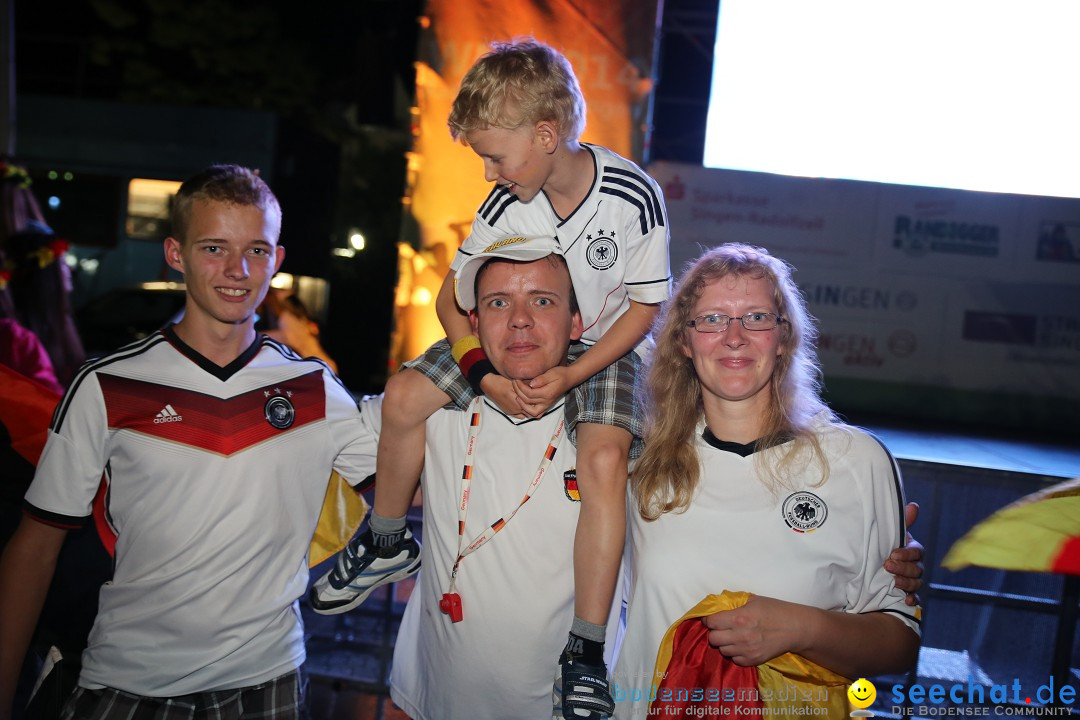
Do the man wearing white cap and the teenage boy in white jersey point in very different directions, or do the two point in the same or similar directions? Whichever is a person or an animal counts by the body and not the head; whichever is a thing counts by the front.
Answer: same or similar directions

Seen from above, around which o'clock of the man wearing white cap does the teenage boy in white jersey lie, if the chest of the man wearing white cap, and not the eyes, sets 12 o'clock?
The teenage boy in white jersey is roughly at 3 o'clock from the man wearing white cap.

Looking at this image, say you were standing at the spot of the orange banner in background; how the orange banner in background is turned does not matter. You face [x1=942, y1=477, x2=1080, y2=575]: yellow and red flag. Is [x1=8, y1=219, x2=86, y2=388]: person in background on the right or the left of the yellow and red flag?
right

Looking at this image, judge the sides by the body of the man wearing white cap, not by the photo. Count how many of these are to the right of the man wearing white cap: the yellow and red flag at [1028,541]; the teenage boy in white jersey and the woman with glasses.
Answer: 1

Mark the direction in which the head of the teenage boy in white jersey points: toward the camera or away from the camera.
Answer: toward the camera

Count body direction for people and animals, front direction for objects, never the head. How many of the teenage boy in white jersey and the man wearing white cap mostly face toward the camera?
2

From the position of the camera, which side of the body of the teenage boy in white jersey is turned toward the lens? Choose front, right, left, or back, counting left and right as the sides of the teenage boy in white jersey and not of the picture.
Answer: front

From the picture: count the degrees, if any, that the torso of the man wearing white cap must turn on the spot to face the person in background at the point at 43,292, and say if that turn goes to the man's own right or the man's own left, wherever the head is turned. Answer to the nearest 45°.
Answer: approximately 135° to the man's own right

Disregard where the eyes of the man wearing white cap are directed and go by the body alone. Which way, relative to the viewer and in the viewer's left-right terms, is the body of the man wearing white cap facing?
facing the viewer

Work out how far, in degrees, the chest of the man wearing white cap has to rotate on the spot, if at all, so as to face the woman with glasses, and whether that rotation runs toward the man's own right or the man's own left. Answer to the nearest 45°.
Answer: approximately 90° to the man's own left

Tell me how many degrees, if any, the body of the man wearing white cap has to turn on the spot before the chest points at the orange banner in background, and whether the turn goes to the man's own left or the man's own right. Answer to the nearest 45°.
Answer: approximately 180°

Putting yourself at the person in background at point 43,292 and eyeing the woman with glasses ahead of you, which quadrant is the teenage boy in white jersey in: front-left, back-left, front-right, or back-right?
front-right
